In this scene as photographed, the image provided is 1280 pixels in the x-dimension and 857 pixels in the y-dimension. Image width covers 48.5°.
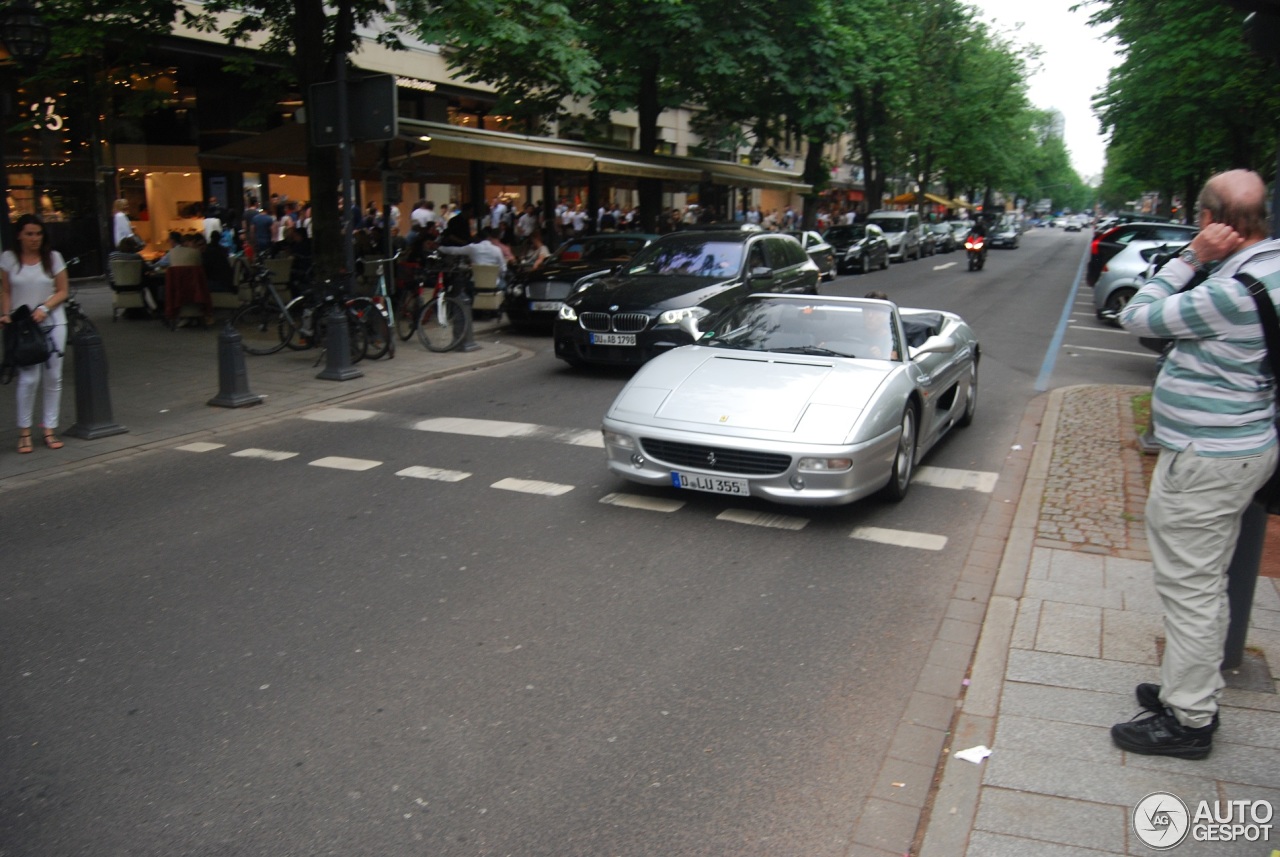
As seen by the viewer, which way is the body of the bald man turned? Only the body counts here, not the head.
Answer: to the viewer's left

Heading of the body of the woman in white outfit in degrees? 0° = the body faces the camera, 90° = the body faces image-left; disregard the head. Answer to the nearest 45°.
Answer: approximately 0°

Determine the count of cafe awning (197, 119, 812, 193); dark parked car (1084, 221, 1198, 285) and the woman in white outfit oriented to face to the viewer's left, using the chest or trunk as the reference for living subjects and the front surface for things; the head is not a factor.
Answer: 0

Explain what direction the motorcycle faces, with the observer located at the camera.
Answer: facing the viewer

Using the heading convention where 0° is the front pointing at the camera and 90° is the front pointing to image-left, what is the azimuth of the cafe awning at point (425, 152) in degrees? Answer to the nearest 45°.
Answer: approximately 315°

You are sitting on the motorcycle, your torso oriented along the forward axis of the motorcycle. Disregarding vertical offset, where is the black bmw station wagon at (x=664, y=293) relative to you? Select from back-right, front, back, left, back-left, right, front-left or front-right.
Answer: front

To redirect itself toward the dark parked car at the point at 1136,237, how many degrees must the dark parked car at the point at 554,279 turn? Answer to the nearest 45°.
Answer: approximately 180°

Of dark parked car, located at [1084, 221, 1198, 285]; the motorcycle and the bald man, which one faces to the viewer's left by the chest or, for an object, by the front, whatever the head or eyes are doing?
the bald man

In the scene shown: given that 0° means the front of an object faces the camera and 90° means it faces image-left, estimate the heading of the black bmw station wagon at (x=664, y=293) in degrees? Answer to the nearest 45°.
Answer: approximately 45°

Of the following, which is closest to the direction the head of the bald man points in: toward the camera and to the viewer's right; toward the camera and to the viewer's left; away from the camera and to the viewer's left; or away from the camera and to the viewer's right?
away from the camera and to the viewer's left

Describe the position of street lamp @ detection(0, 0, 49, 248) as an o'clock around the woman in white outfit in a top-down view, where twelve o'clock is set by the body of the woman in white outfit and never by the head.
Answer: The street lamp is roughly at 6 o'clock from the woman in white outfit.

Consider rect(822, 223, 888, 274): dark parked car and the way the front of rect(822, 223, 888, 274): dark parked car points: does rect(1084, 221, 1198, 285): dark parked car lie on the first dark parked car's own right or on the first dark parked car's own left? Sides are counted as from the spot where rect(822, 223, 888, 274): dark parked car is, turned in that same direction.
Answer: on the first dark parked car's own left
